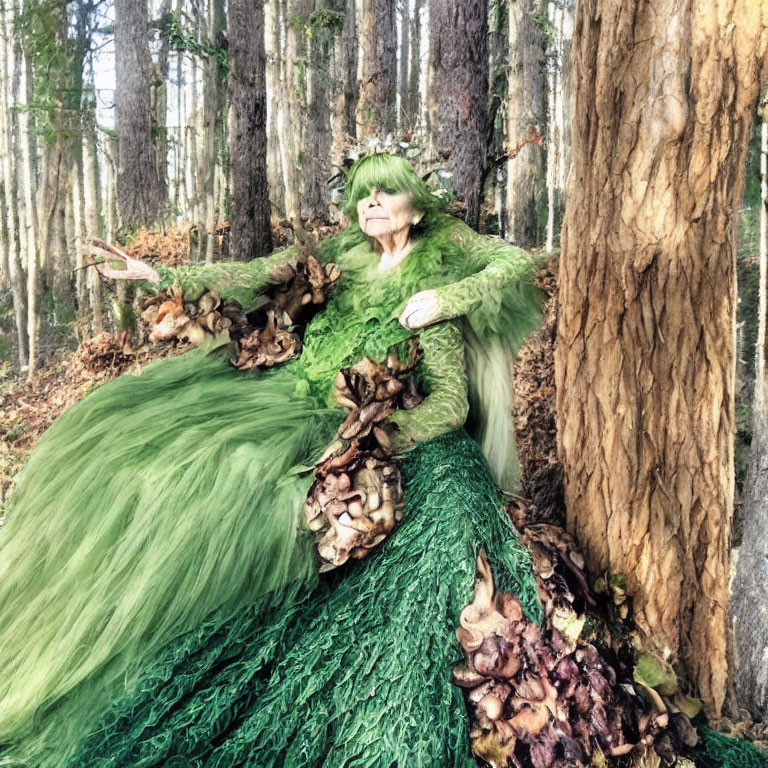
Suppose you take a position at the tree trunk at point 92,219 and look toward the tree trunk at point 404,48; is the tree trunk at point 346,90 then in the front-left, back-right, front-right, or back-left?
front-right

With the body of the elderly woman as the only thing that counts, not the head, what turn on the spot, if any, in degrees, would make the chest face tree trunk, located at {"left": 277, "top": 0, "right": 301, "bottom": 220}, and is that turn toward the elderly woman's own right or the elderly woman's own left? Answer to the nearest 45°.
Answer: approximately 135° to the elderly woman's own right

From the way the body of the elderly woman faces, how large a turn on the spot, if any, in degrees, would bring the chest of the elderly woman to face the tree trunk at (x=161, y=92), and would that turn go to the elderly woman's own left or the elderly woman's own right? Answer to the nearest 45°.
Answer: approximately 135° to the elderly woman's own right

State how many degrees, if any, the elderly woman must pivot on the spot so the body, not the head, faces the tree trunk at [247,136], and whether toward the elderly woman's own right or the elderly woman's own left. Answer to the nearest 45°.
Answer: approximately 135° to the elderly woman's own right

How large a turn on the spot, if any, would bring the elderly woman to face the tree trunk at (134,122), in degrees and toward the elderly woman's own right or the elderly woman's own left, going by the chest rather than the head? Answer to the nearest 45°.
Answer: approximately 135° to the elderly woman's own right

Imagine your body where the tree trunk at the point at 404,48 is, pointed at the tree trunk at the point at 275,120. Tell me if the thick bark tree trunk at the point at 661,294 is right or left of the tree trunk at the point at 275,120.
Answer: left

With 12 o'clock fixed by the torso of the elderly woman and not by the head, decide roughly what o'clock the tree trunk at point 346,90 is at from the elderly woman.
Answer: The tree trunk is roughly at 5 o'clock from the elderly woman.

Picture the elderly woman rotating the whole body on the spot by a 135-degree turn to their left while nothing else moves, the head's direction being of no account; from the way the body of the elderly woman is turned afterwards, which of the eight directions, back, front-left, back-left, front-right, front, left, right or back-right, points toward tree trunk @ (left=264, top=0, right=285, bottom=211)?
left

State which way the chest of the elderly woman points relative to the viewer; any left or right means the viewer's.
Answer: facing the viewer and to the left of the viewer

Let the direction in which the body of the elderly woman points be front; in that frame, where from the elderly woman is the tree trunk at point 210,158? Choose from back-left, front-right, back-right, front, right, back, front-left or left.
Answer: back-right

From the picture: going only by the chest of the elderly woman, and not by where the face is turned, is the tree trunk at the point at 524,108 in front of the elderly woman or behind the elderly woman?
behind
